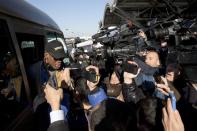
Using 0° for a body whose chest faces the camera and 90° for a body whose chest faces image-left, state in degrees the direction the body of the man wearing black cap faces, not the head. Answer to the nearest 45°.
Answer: approximately 315°

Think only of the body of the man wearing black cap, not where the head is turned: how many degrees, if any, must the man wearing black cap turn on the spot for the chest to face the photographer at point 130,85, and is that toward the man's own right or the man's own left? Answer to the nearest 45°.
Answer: approximately 45° to the man's own left
